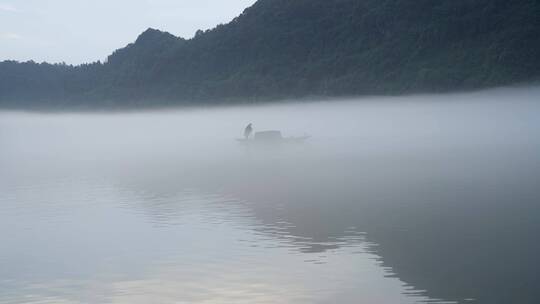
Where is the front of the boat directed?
to the viewer's right
